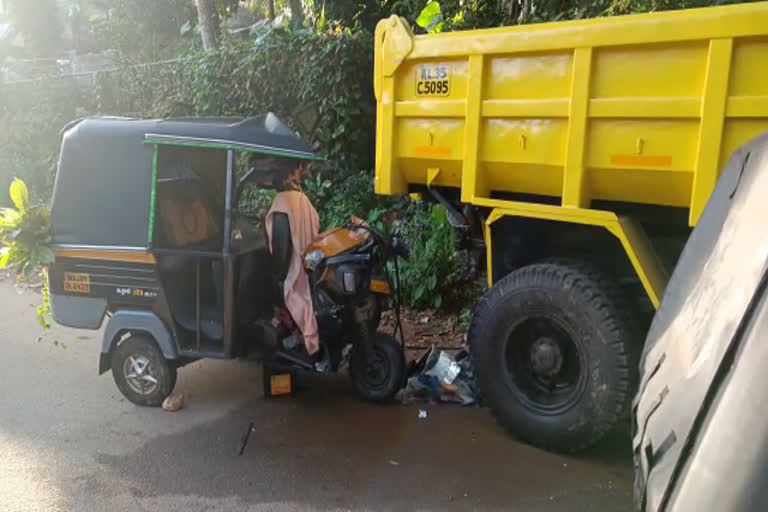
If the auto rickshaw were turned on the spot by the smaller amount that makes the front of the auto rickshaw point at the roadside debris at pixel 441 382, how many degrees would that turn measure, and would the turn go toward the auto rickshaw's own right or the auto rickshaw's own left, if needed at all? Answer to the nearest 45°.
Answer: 0° — it already faces it

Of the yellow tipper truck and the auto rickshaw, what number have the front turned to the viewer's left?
0

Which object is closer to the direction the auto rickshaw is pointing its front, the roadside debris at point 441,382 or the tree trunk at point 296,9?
the roadside debris

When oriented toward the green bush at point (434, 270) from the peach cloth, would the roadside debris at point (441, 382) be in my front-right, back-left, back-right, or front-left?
front-right

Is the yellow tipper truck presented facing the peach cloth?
no

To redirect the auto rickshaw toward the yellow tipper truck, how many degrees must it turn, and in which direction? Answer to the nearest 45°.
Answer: approximately 45° to its right

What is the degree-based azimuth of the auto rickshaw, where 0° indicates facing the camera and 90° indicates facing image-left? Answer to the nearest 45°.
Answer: approximately 270°

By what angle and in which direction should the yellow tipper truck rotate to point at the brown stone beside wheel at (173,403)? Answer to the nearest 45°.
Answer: approximately 135° to its right

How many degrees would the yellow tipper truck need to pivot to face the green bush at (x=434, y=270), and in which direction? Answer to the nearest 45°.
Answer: approximately 180°

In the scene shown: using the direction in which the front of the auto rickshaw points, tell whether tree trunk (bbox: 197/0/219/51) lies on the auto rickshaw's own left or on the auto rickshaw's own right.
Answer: on the auto rickshaw's own left

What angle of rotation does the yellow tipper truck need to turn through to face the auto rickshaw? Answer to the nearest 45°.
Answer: approximately 135° to its right
